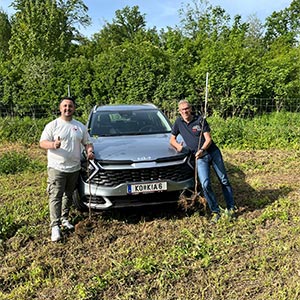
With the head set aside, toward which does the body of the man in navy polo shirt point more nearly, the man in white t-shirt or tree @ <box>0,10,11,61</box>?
the man in white t-shirt

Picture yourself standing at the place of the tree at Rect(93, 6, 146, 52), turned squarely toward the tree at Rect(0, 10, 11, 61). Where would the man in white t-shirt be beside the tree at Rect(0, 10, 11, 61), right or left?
left

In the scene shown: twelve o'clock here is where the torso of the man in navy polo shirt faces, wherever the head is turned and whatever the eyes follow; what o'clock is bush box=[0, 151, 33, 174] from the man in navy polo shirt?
The bush is roughly at 4 o'clock from the man in navy polo shirt.

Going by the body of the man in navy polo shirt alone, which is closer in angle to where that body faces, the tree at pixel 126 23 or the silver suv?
the silver suv

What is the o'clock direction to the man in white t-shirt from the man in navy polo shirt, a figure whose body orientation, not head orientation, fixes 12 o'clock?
The man in white t-shirt is roughly at 2 o'clock from the man in navy polo shirt.

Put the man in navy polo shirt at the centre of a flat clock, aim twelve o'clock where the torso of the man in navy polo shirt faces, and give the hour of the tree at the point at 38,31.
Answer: The tree is roughly at 5 o'clock from the man in navy polo shirt.

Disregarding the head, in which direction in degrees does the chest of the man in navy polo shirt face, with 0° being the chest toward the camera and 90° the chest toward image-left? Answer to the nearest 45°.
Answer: approximately 0°

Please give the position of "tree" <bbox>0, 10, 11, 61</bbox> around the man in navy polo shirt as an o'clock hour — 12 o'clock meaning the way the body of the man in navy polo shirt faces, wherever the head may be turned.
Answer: The tree is roughly at 5 o'clock from the man in navy polo shirt.

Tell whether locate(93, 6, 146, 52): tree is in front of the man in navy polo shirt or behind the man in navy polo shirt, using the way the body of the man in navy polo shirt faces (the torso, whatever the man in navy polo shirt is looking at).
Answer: behind
